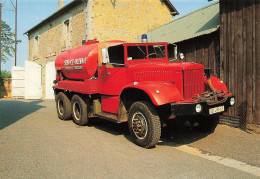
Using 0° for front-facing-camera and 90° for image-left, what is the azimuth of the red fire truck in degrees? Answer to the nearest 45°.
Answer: approximately 315°

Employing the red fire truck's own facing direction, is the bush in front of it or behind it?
behind
